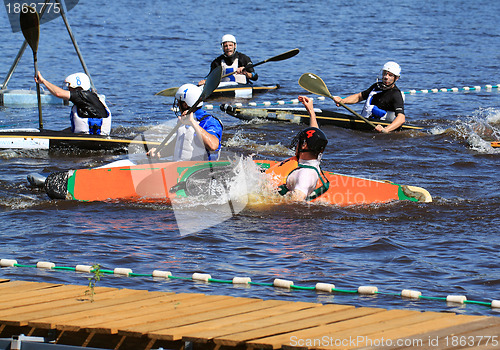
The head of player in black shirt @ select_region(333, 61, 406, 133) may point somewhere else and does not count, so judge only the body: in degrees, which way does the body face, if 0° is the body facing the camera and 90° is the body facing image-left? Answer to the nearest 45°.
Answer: approximately 45°

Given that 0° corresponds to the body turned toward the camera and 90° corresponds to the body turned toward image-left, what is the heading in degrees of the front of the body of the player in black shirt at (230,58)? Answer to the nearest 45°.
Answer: approximately 0°

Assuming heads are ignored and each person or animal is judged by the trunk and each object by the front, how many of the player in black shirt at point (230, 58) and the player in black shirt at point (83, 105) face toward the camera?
1

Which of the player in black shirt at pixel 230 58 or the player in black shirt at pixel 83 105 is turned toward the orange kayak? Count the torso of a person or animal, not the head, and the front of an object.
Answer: the player in black shirt at pixel 230 58

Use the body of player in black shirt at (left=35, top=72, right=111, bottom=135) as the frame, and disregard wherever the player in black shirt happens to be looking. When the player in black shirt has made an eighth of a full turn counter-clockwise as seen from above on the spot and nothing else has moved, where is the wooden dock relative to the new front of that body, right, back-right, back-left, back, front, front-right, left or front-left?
left

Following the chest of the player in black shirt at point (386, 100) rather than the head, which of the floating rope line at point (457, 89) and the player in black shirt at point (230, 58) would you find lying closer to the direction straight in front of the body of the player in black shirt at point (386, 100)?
the player in black shirt

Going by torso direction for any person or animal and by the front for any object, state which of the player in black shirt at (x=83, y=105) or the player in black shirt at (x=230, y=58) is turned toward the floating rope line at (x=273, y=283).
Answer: the player in black shirt at (x=230, y=58)

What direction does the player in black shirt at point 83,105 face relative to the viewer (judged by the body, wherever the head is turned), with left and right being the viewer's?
facing away from the viewer and to the left of the viewer

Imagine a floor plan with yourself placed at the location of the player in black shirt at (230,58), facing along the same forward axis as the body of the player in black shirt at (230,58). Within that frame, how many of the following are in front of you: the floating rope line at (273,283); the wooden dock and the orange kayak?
3

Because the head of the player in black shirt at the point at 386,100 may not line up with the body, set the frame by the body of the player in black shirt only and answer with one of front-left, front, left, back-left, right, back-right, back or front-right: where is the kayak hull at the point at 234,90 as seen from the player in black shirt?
right

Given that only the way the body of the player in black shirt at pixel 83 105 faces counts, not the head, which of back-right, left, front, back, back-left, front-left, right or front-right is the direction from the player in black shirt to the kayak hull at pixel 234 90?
right
